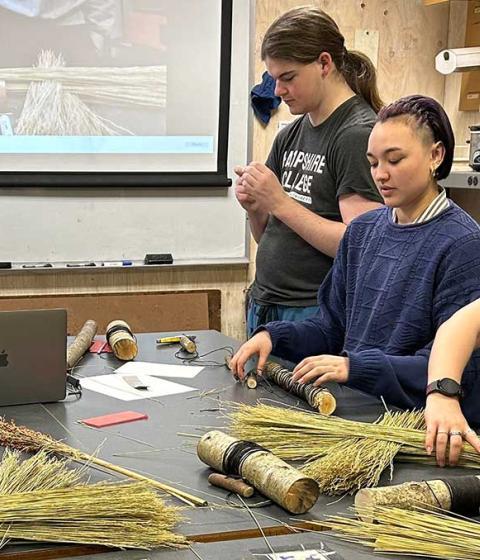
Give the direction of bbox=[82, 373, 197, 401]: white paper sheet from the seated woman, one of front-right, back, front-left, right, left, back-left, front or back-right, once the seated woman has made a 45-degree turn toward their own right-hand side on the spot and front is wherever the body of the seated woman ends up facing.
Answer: front

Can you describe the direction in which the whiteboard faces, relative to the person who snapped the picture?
facing the viewer

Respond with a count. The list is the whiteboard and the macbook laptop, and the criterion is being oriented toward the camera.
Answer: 1

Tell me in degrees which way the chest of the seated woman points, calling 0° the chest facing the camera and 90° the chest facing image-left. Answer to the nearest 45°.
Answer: approximately 45°

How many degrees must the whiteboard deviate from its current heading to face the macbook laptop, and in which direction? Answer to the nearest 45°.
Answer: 0° — it already faces it

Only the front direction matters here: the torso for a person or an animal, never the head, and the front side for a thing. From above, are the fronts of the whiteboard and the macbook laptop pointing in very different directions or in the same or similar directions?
very different directions

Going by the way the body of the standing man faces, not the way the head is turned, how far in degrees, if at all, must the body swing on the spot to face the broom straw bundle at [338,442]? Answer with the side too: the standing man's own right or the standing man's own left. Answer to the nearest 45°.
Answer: approximately 45° to the standing man's own left

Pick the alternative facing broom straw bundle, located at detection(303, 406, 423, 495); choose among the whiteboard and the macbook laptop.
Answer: the whiteboard

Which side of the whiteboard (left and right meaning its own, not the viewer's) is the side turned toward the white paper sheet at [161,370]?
front

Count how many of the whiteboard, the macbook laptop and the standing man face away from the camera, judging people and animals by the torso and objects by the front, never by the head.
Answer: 1

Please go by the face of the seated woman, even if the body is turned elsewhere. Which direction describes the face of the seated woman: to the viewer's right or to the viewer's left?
to the viewer's left

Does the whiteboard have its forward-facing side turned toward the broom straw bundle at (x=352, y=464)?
yes

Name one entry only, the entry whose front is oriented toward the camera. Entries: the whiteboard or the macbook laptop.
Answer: the whiteboard

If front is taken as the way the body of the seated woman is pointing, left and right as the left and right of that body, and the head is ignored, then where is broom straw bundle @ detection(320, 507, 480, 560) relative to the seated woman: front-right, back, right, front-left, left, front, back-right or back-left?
front-left

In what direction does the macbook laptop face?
away from the camera

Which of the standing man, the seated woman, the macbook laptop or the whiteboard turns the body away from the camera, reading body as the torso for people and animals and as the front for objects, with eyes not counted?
the macbook laptop

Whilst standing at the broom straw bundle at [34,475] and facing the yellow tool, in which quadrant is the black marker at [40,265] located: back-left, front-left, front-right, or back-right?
front-left

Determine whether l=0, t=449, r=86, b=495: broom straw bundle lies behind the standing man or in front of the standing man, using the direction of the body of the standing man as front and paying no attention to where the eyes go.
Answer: in front

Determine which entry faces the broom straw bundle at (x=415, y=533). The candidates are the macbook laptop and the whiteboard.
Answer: the whiteboard
